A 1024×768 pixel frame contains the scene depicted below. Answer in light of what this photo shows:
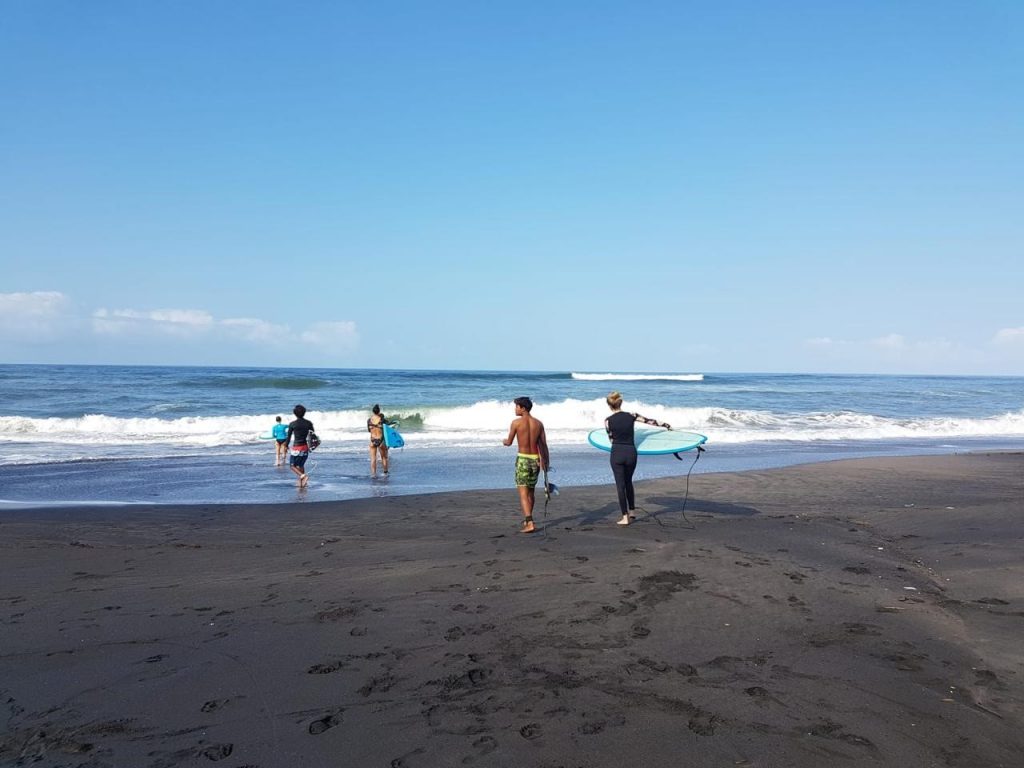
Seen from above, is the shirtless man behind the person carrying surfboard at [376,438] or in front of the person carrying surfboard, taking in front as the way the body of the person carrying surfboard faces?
behind

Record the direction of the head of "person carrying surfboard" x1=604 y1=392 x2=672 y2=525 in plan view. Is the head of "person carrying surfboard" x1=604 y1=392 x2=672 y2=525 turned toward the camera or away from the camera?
away from the camera

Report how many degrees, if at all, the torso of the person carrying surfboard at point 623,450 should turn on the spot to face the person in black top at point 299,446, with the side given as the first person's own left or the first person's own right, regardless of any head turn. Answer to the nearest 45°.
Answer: approximately 45° to the first person's own left

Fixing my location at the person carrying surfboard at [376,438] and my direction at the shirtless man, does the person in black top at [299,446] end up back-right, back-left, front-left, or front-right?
front-right

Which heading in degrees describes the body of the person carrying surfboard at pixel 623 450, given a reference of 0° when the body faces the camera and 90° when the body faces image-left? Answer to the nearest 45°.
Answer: approximately 180°

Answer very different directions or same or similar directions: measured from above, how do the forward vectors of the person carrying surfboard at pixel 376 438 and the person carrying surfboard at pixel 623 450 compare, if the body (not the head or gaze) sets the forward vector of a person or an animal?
same or similar directions

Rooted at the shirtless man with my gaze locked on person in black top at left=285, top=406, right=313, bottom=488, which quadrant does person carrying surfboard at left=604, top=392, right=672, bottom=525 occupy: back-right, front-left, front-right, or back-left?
back-right

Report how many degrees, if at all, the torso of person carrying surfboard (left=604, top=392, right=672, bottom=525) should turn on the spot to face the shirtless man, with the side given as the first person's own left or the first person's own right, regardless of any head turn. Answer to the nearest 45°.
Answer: approximately 135° to the first person's own left

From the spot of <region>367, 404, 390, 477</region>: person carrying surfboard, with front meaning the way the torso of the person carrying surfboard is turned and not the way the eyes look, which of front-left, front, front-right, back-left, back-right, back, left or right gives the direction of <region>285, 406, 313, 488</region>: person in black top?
back-left

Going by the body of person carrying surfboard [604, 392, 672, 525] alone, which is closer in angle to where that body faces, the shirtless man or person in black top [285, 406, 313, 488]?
the person in black top
